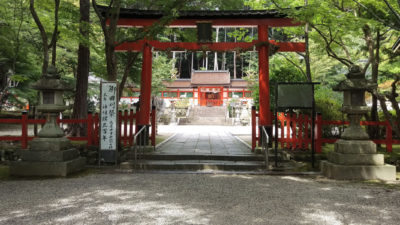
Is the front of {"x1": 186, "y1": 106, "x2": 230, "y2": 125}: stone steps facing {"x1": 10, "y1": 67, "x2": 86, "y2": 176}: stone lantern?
yes

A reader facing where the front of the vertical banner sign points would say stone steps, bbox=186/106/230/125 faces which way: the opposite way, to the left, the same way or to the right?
the same way

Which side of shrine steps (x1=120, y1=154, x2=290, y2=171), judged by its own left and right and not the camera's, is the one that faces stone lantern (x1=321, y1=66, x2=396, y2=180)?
left

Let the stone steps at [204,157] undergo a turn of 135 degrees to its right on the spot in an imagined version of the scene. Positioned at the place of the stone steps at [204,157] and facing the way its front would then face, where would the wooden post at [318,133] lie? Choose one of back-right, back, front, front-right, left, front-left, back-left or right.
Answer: back-right

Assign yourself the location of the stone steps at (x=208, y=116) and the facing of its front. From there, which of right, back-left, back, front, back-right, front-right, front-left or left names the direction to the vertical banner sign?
front

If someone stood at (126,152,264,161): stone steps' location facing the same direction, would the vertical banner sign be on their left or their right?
on their right

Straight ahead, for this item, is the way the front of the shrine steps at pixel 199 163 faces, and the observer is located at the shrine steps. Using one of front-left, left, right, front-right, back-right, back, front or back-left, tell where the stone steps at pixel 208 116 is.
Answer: back

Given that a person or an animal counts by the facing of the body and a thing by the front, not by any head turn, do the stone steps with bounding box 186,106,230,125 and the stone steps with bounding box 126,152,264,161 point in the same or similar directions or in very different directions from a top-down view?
same or similar directions

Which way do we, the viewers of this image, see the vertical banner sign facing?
facing the viewer

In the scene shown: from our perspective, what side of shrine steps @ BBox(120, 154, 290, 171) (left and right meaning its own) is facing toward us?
front

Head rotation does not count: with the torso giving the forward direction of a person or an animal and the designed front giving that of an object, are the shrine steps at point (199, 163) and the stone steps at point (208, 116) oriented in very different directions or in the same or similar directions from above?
same or similar directions

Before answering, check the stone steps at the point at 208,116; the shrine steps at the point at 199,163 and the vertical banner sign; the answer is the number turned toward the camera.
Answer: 3

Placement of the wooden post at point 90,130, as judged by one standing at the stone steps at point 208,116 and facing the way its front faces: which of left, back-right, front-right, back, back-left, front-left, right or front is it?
front

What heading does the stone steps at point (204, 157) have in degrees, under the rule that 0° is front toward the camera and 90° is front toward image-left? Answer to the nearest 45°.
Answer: approximately 0°

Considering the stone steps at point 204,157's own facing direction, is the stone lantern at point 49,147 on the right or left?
on its right

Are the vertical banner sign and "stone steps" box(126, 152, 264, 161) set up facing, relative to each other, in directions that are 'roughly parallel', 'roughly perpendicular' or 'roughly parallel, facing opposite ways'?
roughly parallel
